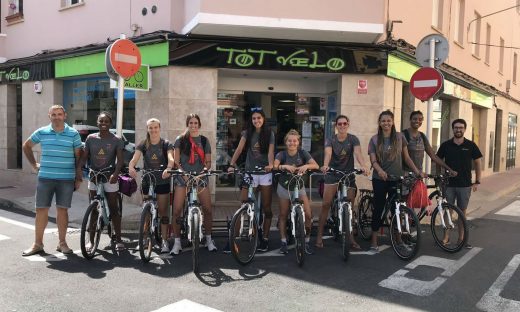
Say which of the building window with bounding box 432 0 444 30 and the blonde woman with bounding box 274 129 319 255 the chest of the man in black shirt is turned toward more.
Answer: the blonde woman

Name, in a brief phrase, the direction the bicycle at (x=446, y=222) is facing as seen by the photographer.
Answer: facing the viewer and to the right of the viewer

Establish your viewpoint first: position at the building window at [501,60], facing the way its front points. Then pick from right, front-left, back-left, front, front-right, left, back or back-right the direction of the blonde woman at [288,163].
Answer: front-right

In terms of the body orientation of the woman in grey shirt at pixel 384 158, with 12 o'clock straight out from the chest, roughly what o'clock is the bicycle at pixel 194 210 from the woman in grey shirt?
The bicycle is roughly at 2 o'clock from the woman in grey shirt.

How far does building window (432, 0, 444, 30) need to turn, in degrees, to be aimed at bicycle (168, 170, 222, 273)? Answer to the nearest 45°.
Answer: approximately 45° to its right

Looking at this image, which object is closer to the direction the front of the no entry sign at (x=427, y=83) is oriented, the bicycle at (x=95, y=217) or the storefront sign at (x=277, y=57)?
the bicycle

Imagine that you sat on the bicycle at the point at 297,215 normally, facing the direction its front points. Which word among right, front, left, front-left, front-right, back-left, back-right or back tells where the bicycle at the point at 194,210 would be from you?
right
